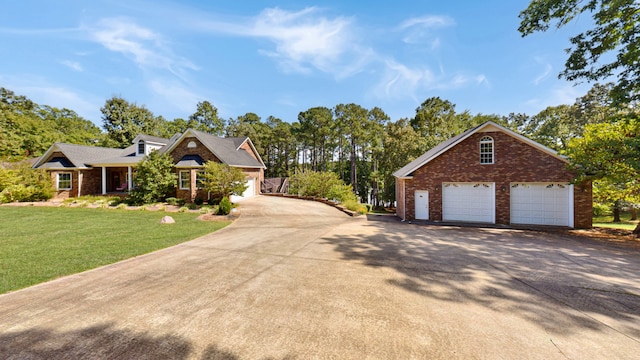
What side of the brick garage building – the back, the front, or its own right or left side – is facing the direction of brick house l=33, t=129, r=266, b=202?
right

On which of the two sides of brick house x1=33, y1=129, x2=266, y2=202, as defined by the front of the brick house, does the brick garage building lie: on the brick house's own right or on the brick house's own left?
on the brick house's own left

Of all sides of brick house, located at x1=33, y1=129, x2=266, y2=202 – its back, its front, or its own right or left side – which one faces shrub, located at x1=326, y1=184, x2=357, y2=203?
left

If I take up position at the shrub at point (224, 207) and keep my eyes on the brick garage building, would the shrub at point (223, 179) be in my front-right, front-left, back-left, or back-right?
back-left

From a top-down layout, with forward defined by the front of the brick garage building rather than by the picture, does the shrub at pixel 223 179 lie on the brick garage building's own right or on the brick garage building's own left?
on the brick garage building's own right

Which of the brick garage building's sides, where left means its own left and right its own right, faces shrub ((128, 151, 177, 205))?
right

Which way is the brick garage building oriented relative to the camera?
toward the camera

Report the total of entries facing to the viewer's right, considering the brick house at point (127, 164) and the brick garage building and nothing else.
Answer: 0

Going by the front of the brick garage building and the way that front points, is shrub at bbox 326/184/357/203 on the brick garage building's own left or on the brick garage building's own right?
on the brick garage building's own right

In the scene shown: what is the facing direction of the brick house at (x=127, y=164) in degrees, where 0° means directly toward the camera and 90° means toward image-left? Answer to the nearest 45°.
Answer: approximately 45°

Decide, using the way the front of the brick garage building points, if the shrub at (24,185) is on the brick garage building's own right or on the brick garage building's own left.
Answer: on the brick garage building's own right
